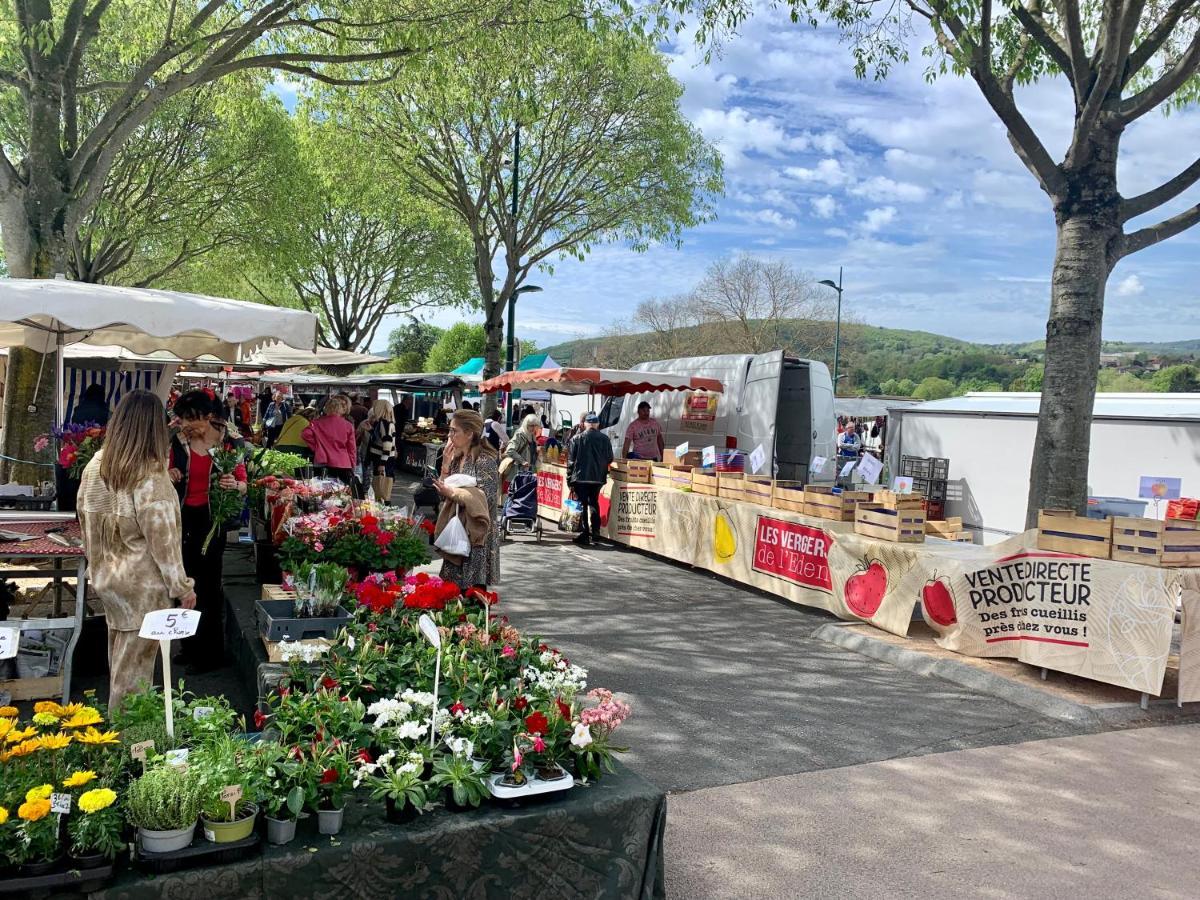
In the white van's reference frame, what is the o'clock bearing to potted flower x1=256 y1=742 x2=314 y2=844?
The potted flower is roughly at 8 o'clock from the white van.

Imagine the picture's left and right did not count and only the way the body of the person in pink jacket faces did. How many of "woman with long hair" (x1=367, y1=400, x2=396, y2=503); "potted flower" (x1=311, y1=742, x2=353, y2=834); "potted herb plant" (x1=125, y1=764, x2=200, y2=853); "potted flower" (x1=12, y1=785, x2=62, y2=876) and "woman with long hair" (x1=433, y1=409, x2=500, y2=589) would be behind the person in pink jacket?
4

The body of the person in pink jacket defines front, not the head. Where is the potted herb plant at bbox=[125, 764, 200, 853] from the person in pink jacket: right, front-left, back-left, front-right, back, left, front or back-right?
back

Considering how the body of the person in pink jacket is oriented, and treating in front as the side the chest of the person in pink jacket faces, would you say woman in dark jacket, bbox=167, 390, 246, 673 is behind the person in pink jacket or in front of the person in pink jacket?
behind

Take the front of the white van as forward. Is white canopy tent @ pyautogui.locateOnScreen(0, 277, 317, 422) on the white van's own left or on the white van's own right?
on the white van's own left

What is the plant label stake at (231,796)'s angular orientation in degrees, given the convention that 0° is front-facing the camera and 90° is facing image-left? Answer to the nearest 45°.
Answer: approximately 0°

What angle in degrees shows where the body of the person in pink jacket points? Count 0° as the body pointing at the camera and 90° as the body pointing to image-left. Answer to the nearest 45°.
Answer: approximately 180°

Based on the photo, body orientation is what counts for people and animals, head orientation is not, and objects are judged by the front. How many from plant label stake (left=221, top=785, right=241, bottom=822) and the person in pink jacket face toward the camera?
1

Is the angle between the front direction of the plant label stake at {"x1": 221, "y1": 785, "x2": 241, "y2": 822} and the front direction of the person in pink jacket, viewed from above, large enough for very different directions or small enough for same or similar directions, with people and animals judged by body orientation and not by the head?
very different directions

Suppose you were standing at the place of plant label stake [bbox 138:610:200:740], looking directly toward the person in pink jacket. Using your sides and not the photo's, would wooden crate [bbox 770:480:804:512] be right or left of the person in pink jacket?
right

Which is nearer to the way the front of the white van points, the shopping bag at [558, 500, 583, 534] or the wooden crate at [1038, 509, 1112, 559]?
the shopping bag
